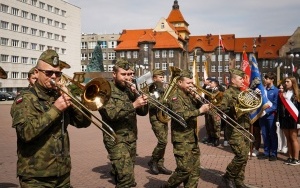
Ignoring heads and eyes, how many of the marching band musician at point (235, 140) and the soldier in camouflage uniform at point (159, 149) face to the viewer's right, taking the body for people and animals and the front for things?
2

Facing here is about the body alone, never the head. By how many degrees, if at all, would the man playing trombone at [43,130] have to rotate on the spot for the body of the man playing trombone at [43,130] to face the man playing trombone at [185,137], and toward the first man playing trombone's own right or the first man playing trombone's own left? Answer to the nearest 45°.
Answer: approximately 90° to the first man playing trombone's own left
